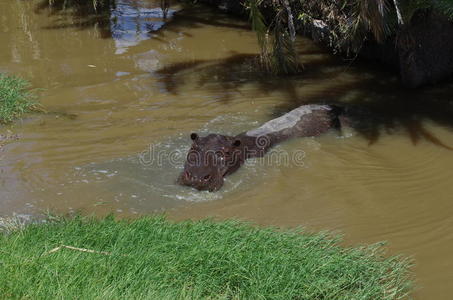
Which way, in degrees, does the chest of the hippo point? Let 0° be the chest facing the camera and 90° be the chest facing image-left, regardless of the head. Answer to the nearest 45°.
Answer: approximately 45°
